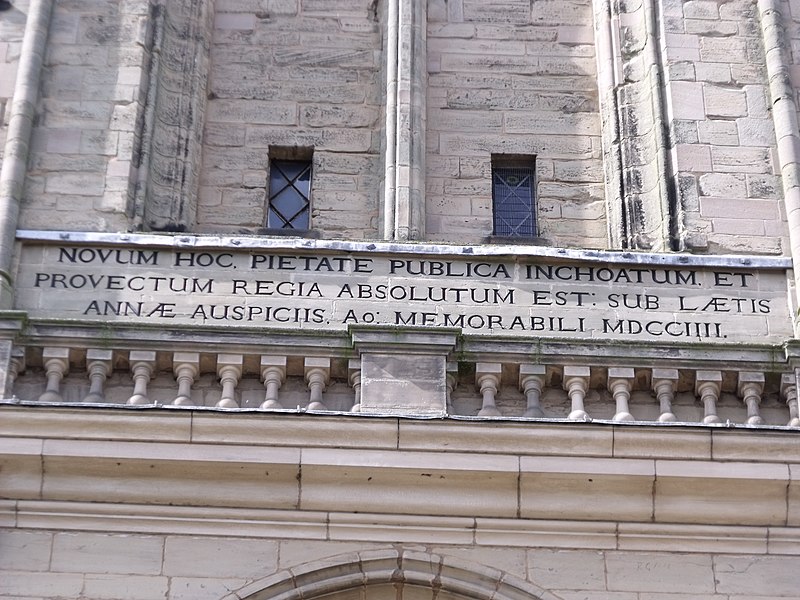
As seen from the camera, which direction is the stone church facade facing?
toward the camera
